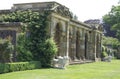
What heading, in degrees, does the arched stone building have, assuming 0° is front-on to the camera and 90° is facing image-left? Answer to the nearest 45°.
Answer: approximately 315°

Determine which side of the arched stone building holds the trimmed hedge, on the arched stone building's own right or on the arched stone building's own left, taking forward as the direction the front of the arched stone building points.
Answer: on the arched stone building's own right

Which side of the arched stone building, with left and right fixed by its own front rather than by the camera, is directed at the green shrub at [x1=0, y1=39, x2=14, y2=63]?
right

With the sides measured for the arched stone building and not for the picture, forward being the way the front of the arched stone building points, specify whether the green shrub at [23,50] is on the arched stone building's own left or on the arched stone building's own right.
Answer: on the arched stone building's own right
